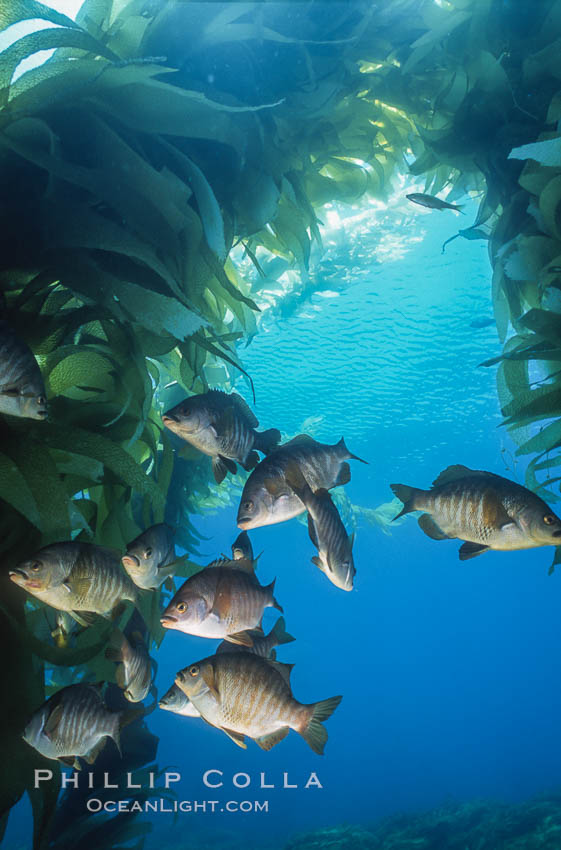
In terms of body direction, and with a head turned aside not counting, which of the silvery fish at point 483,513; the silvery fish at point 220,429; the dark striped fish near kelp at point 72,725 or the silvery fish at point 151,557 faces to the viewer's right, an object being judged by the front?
the silvery fish at point 483,513

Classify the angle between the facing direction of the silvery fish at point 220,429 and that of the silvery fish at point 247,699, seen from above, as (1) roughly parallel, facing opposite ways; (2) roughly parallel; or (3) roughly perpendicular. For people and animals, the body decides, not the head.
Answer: roughly parallel

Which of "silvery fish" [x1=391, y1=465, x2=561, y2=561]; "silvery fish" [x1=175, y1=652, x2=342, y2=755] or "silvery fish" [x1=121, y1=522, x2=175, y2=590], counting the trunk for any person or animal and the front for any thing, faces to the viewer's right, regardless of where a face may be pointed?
"silvery fish" [x1=391, y1=465, x2=561, y2=561]

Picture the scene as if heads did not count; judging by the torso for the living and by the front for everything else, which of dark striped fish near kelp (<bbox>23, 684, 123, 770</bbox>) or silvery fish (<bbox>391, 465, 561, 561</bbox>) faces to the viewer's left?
the dark striped fish near kelp

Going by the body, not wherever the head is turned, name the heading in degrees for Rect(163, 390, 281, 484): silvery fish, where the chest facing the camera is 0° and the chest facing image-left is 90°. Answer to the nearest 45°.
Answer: approximately 90°

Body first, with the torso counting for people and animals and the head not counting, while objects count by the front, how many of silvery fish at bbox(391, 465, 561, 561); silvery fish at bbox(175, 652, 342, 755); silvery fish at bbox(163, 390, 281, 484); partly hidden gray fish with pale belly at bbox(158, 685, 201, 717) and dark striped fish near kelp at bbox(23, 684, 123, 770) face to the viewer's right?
1

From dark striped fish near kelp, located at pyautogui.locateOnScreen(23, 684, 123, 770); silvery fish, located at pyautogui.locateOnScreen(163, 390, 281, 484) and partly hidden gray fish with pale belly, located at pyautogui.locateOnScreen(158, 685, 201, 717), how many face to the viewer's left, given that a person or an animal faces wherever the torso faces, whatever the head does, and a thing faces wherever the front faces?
3
